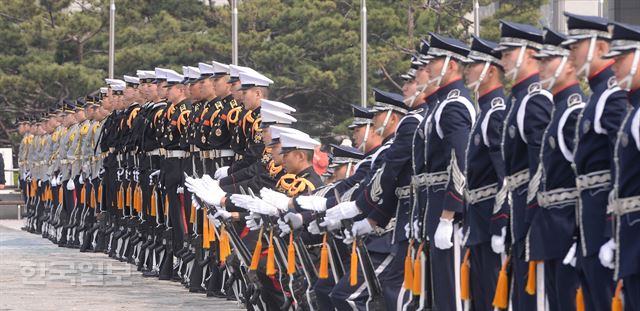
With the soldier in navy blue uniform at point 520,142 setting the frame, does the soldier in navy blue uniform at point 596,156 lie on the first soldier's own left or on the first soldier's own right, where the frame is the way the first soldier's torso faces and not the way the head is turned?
on the first soldier's own left

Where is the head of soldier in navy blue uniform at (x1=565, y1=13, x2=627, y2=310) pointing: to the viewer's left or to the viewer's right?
to the viewer's left

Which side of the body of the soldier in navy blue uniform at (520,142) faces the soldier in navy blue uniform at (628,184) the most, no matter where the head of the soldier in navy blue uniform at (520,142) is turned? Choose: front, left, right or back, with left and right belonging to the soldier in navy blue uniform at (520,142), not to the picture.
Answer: left

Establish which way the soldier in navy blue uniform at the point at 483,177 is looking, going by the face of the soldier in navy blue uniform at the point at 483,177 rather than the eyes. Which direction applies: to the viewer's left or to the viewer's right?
to the viewer's left

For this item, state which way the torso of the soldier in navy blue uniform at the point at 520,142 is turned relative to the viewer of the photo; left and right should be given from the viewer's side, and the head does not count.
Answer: facing the viewer and to the left of the viewer

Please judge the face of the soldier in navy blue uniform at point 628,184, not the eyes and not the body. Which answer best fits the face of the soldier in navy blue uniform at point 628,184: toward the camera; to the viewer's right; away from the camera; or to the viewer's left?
to the viewer's left
